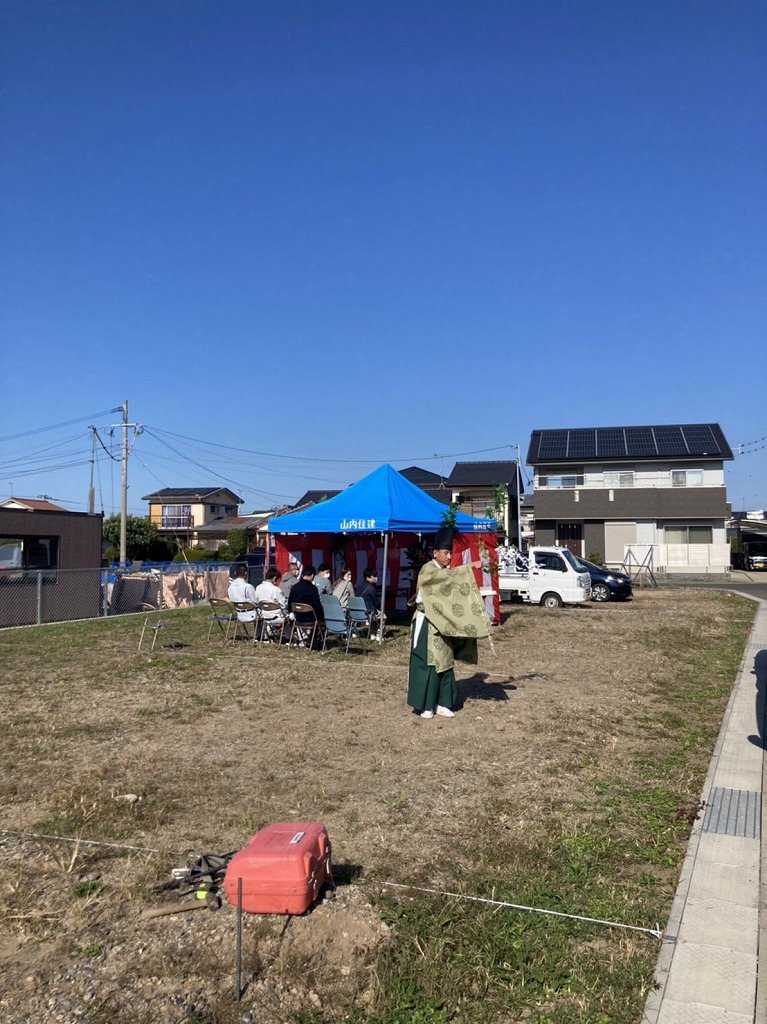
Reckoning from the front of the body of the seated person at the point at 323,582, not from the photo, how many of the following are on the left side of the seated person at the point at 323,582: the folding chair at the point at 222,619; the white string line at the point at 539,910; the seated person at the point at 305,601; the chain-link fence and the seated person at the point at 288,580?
3

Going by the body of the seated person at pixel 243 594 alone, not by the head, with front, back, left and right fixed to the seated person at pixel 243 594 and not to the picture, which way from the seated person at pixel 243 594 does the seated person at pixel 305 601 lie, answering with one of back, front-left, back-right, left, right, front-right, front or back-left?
right

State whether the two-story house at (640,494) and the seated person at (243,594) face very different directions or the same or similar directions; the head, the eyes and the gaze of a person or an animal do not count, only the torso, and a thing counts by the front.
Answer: very different directions

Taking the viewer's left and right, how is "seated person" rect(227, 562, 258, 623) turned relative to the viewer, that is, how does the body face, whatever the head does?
facing away from the viewer and to the right of the viewer

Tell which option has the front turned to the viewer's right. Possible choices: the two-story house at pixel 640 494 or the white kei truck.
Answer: the white kei truck

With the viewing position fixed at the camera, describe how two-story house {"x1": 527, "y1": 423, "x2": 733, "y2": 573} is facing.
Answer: facing the viewer

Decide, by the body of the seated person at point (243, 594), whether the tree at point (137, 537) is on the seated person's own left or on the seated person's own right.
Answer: on the seated person's own left

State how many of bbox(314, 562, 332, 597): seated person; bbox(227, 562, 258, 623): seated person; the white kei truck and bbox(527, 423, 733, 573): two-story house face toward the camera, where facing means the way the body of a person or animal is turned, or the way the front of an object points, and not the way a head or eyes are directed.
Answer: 1

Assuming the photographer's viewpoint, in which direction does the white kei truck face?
facing to the right of the viewer

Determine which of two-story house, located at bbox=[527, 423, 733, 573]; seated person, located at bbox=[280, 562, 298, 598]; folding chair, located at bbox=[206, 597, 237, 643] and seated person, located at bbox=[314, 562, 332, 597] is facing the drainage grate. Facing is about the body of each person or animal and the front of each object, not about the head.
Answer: the two-story house

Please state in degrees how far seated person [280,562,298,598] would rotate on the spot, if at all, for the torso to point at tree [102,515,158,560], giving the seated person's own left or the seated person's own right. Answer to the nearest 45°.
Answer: approximately 45° to the seated person's own left

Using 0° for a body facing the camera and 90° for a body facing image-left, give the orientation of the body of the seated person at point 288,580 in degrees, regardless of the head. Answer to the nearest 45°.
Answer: approximately 225°

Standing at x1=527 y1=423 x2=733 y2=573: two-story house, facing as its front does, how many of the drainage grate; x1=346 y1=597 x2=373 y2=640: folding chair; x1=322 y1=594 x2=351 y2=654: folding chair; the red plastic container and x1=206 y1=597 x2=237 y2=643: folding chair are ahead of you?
5

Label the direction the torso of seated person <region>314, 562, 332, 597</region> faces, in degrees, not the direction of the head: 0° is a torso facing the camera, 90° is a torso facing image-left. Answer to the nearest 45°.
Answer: approximately 225°

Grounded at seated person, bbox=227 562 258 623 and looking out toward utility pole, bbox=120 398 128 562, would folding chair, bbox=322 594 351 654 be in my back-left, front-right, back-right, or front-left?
back-right

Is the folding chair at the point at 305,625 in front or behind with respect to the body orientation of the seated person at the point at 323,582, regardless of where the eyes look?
behind
